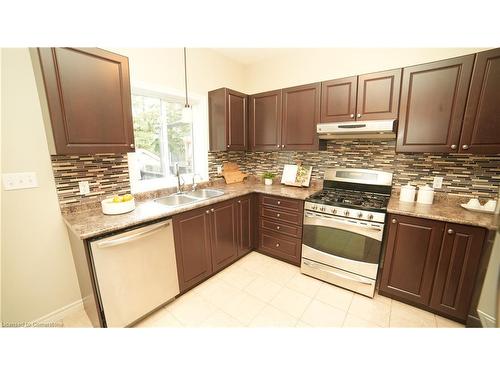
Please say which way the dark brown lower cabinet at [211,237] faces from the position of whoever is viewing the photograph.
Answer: facing the viewer and to the right of the viewer

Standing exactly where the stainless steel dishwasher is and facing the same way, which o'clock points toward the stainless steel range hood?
The stainless steel range hood is roughly at 11 o'clock from the stainless steel dishwasher.

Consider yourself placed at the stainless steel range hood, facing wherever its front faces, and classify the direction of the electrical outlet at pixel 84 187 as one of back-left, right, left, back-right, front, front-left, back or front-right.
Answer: front

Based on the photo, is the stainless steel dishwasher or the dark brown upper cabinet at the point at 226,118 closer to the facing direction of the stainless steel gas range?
the stainless steel dishwasher

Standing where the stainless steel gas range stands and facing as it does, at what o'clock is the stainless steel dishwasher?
The stainless steel dishwasher is roughly at 12 o'clock from the stainless steel gas range.

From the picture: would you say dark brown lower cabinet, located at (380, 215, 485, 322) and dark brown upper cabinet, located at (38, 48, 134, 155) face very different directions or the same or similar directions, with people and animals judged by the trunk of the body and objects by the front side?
very different directions

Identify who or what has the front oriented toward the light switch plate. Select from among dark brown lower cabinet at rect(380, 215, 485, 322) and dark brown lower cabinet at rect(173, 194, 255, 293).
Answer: dark brown lower cabinet at rect(380, 215, 485, 322)

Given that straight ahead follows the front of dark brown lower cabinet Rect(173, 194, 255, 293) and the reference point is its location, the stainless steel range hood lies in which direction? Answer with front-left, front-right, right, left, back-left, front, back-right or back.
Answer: front-left

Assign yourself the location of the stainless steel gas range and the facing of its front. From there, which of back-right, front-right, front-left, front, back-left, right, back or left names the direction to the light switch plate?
front

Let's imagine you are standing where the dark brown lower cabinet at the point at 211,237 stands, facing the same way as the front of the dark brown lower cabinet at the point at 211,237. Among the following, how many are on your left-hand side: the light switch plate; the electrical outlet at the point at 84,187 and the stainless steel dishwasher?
0

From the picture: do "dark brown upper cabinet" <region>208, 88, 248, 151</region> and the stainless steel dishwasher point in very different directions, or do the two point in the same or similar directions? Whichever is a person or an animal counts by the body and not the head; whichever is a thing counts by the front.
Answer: same or similar directions

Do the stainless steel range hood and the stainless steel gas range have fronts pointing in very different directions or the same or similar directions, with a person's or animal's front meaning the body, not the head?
same or similar directions

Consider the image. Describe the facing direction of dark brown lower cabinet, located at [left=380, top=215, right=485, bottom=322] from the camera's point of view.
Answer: facing the viewer and to the left of the viewer

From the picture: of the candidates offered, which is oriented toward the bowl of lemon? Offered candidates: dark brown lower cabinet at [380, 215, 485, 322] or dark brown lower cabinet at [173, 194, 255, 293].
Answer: dark brown lower cabinet at [380, 215, 485, 322]

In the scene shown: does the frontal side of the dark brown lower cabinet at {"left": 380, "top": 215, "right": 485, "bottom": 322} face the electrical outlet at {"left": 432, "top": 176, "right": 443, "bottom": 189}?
no
